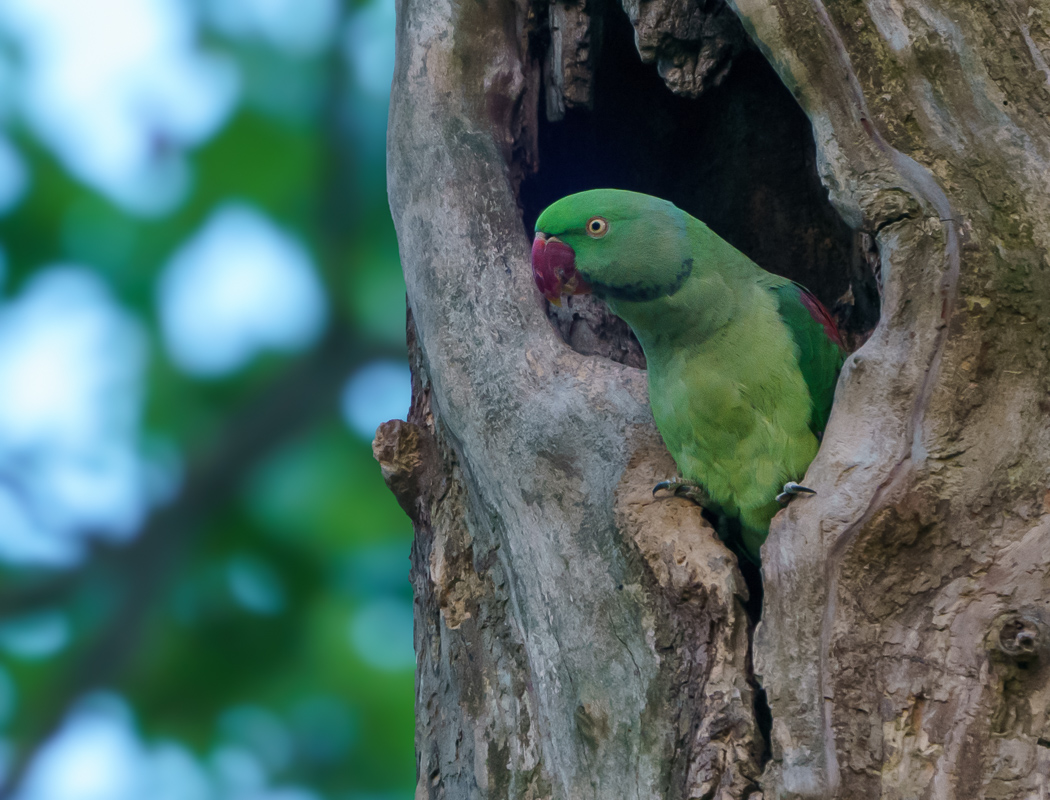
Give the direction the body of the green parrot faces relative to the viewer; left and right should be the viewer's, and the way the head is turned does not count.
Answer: facing the viewer and to the left of the viewer
